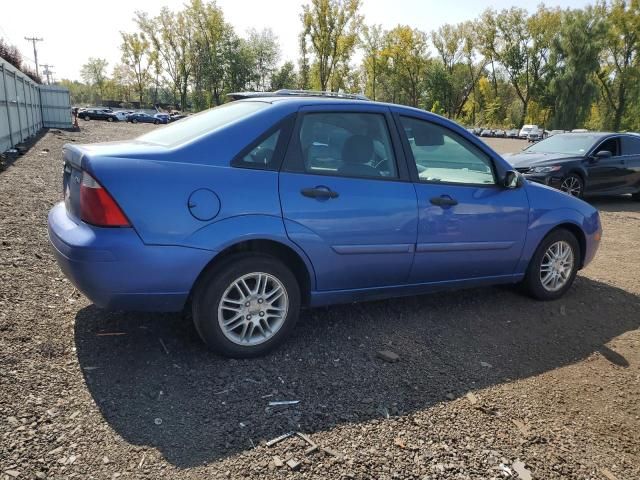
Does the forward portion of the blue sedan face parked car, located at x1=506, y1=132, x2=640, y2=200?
yes

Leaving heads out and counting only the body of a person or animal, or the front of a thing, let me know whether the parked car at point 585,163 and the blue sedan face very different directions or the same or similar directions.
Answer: very different directions

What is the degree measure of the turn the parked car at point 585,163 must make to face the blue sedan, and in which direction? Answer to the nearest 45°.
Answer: approximately 45° to its left

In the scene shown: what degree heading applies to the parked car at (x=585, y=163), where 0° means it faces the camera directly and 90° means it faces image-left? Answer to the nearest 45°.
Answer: approximately 45°

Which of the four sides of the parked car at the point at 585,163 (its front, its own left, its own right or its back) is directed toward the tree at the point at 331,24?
right

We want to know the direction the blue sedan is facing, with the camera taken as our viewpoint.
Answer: facing away from the viewer and to the right of the viewer
